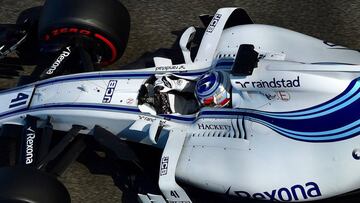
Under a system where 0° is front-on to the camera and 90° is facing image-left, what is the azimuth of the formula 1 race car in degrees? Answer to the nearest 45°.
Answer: approximately 90°
